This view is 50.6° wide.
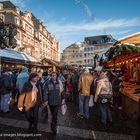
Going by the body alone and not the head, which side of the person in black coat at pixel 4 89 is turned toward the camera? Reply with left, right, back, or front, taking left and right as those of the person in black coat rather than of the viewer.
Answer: back

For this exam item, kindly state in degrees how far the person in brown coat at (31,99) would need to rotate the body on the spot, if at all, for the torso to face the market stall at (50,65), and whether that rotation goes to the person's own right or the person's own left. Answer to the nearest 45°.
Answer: approximately 135° to the person's own left

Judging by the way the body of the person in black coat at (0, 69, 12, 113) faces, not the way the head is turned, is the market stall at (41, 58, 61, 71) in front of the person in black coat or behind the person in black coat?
in front

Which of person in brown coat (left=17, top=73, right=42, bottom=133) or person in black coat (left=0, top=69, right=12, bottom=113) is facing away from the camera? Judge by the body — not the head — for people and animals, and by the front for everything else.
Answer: person in black coat (left=0, top=69, right=12, bottom=113)

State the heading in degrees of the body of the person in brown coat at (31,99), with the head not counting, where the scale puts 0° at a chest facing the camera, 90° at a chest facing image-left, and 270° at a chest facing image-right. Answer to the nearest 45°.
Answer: approximately 315°

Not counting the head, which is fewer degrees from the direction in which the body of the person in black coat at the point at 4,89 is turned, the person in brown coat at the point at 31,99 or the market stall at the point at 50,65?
the market stall

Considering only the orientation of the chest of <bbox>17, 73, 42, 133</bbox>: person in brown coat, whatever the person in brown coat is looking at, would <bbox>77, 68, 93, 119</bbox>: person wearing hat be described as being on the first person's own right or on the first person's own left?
on the first person's own left

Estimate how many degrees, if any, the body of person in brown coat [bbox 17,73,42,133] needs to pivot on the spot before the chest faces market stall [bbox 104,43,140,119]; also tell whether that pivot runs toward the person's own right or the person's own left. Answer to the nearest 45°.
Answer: approximately 90° to the person's own left

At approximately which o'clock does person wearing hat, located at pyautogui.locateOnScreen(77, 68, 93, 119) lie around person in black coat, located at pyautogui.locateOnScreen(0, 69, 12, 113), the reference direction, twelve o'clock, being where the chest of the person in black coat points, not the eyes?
The person wearing hat is roughly at 4 o'clock from the person in black coat.
